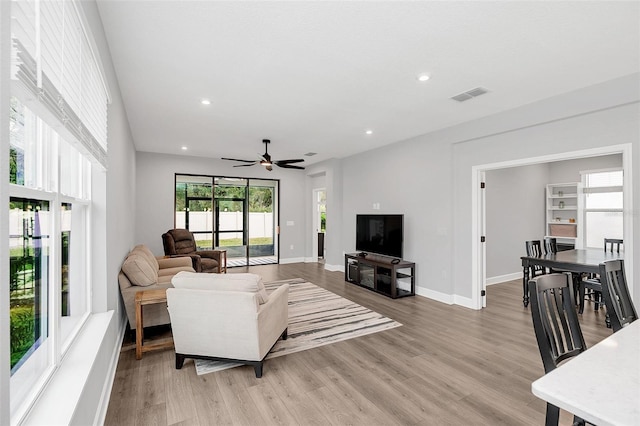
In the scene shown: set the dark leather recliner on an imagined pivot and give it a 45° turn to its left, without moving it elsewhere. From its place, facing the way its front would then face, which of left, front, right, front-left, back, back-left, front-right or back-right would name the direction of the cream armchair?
right

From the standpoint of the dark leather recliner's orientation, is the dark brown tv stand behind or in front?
in front

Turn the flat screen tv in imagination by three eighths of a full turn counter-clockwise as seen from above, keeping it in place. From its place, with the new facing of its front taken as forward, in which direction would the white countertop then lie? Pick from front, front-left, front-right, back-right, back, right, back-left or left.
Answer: right

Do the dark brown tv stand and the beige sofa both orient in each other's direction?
yes

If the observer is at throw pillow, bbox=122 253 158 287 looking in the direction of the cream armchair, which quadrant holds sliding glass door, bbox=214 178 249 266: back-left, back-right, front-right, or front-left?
back-left

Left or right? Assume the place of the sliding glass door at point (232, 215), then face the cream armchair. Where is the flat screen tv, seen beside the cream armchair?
left

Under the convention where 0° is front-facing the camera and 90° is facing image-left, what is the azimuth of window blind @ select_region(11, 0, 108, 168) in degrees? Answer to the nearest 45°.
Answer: approximately 270°

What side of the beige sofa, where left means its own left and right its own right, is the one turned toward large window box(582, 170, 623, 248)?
front

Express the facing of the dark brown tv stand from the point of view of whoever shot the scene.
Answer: facing the viewer and to the left of the viewer

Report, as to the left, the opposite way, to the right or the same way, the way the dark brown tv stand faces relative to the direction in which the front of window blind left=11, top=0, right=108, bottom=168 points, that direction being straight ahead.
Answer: the opposite way

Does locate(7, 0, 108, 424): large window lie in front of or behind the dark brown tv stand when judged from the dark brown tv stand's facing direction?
in front

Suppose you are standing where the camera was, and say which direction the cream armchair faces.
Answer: facing away from the viewer and to the right of the viewer

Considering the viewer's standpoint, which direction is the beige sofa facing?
facing to the right of the viewer

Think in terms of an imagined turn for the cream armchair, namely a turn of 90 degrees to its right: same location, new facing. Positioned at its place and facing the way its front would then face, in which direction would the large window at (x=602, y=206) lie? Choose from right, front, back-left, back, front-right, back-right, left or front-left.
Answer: front-left
